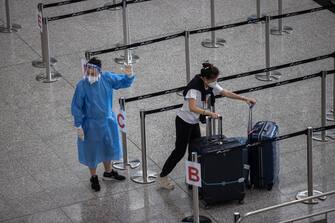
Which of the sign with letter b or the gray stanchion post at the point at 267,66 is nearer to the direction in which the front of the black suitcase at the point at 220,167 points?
the sign with letter b

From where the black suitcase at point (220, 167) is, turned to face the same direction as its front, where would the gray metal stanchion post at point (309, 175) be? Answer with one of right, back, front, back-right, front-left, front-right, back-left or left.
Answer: left

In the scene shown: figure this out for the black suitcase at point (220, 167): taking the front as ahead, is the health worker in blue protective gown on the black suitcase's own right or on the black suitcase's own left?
on the black suitcase's own right

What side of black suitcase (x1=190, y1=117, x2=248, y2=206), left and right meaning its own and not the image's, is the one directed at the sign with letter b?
front

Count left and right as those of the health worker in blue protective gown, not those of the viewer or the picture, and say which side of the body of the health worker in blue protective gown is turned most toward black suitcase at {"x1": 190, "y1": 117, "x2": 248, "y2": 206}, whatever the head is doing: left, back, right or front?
left

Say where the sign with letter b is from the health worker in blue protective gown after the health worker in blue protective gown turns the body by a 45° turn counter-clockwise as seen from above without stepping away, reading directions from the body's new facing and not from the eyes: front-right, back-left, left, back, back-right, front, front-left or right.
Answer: front

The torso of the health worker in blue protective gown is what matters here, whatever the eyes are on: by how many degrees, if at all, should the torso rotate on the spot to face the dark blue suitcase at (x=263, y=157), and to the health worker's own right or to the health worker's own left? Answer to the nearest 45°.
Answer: approximately 90° to the health worker's own left

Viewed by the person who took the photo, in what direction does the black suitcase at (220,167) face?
facing the viewer

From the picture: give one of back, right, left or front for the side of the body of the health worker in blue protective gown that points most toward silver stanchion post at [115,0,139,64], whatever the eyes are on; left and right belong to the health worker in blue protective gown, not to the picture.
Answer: back

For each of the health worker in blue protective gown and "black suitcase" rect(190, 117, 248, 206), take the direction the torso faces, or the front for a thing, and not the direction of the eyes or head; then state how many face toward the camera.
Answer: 2
